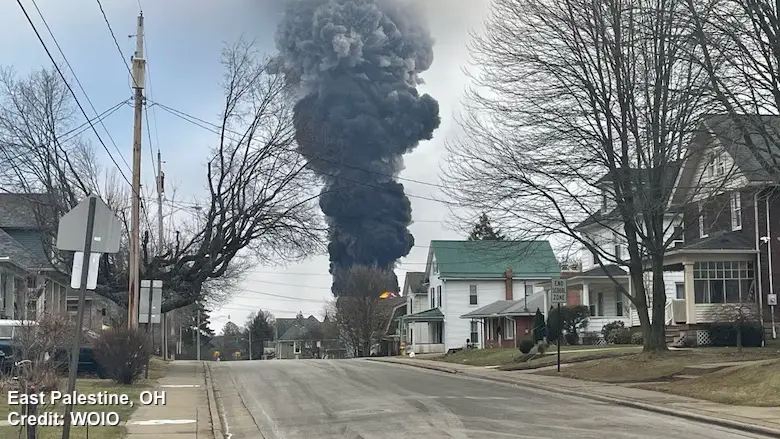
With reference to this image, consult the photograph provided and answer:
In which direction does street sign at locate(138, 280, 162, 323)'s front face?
away from the camera

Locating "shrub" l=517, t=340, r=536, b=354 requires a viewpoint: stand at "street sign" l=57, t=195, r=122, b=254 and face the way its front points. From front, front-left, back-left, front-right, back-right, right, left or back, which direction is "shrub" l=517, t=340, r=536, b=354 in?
front-right

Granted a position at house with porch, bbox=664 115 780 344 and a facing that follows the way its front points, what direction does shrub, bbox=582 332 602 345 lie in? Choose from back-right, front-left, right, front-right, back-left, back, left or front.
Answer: right

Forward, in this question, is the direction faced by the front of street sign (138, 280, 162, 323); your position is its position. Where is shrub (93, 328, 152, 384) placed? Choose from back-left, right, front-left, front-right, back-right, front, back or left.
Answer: back

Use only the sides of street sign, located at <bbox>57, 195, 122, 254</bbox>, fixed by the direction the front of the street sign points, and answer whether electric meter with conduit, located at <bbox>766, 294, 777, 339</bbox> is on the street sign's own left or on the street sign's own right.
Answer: on the street sign's own right

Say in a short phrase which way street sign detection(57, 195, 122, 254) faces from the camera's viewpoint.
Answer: facing away from the viewer

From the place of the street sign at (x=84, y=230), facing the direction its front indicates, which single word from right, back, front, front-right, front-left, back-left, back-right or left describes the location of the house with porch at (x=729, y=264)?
front-right

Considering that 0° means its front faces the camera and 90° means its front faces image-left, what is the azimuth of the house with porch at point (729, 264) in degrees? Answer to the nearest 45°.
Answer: approximately 45°

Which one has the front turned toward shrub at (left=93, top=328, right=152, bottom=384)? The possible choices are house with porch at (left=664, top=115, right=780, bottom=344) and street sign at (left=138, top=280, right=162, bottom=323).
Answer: the house with porch

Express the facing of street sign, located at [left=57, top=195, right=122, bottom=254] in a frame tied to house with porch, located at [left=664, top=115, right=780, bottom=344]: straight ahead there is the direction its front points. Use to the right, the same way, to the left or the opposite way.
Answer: to the right

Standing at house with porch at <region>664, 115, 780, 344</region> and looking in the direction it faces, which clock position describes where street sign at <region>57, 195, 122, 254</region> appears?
The street sign is roughly at 11 o'clock from the house with porch.

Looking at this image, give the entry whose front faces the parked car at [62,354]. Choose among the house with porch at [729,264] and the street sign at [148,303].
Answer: the house with porch

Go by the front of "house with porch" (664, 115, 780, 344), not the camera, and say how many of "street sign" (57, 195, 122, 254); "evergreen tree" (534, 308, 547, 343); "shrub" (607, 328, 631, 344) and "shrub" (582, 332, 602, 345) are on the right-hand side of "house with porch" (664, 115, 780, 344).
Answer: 3
